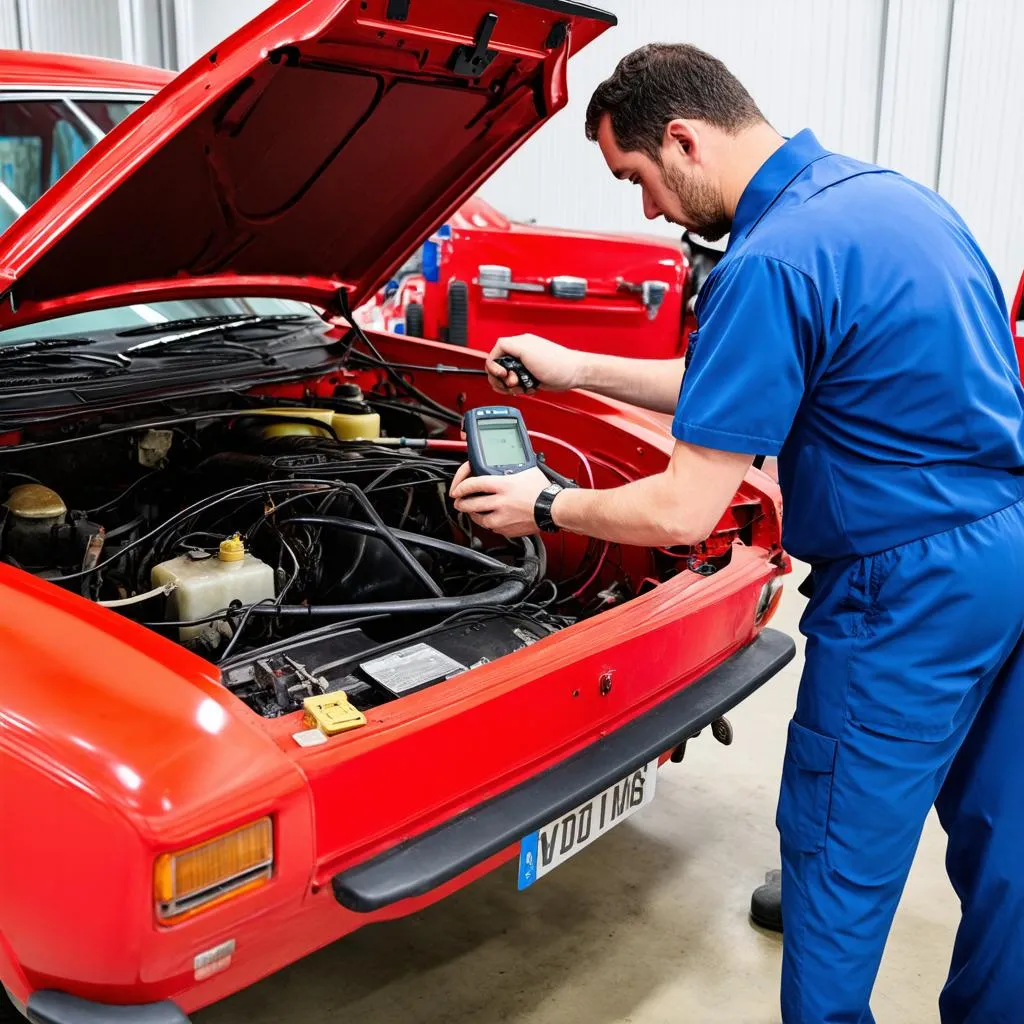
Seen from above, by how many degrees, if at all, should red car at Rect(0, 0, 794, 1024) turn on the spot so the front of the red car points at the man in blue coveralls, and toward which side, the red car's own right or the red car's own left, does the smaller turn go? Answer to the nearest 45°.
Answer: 0° — it already faces them

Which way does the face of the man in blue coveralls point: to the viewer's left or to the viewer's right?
to the viewer's left

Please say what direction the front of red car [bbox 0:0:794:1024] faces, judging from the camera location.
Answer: facing the viewer and to the right of the viewer

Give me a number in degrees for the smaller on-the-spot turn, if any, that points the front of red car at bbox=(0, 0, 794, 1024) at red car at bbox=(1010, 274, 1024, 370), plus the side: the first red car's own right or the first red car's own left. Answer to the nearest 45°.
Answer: approximately 90° to the first red car's own left

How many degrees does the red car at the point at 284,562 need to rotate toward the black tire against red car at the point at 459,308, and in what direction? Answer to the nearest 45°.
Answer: approximately 135° to its left

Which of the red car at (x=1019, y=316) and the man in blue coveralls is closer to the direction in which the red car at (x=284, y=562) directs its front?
the man in blue coveralls

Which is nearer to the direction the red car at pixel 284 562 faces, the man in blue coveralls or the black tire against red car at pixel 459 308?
the man in blue coveralls
